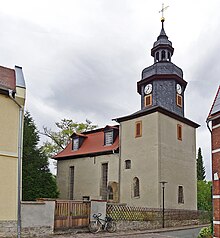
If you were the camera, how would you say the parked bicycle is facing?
facing to the left of the viewer

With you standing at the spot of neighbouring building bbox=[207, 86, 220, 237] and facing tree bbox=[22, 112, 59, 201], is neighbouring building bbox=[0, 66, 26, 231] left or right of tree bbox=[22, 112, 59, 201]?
left

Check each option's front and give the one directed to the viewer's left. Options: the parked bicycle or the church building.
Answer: the parked bicycle

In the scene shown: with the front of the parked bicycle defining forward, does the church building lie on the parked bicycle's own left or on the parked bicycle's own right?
on the parked bicycle's own right

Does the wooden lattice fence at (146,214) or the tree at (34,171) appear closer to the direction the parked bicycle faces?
the tree

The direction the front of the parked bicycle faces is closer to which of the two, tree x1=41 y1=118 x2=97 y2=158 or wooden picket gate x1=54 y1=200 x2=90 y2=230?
the wooden picket gate

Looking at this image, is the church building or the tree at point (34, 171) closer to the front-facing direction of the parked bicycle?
the tree

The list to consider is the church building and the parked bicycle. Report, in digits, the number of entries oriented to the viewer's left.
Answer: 1

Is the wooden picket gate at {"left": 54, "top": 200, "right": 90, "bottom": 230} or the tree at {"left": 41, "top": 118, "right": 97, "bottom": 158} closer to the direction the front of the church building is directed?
the wooden picket gate
